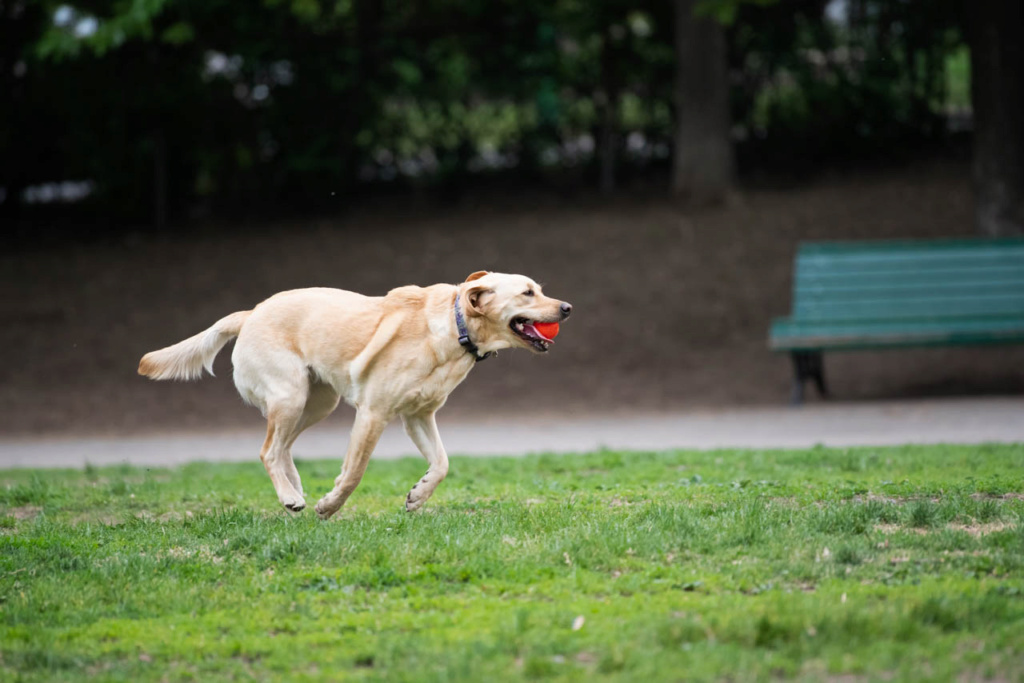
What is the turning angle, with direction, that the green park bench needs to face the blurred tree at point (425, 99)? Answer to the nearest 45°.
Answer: approximately 135° to its right

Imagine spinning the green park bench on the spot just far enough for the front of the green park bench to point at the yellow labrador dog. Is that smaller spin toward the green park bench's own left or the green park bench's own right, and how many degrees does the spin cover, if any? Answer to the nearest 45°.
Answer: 0° — it already faces it

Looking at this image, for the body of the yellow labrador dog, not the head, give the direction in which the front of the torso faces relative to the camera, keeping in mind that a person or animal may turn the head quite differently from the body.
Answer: to the viewer's right

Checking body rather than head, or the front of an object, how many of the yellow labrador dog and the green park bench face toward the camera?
1
